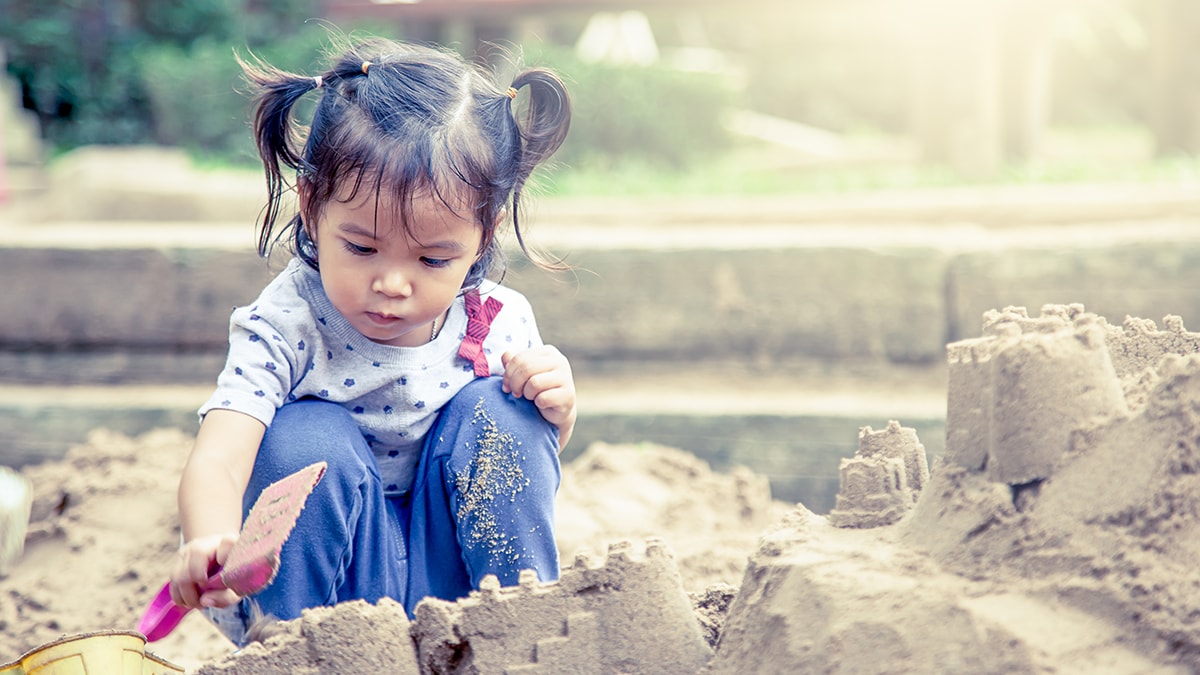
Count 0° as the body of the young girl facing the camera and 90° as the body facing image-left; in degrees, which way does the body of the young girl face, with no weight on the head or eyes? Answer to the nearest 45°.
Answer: approximately 0°

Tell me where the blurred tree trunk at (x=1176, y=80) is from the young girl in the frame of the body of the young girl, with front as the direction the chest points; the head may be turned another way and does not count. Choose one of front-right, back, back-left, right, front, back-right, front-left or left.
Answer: back-left
